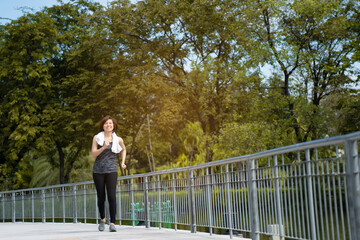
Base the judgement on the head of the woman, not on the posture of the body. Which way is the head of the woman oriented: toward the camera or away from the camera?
toward the camera

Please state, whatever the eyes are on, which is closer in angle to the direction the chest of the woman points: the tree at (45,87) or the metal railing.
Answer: the metal railing

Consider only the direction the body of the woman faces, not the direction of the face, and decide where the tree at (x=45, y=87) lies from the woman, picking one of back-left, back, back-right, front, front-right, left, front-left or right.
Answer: back

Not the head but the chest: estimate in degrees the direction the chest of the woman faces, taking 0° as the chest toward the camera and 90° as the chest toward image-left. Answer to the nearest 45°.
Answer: approximately 0°
